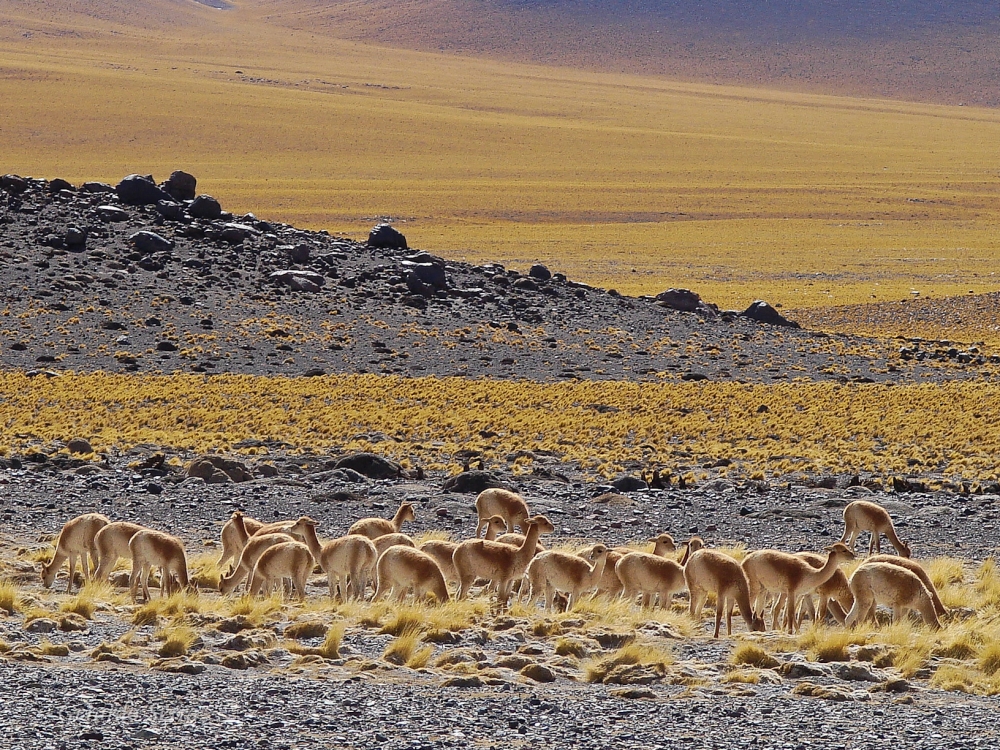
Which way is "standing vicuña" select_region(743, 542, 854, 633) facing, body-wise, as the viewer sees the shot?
to the viewer's right

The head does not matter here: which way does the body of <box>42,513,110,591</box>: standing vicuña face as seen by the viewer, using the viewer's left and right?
facing to the left of the viewer

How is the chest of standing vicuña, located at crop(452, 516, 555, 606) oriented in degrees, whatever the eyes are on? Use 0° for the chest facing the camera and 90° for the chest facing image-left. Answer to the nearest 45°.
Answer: approximately 270°

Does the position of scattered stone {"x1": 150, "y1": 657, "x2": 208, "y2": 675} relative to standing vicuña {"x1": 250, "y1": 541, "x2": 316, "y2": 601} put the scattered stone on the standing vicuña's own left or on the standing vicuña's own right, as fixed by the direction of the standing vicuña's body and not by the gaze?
on the standing vicuña's own left

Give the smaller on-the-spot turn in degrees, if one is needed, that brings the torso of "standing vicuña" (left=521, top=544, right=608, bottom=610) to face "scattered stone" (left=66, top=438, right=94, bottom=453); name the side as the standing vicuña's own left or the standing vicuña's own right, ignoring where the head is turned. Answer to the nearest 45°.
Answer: approximately 135° to the standing vicuña's own left

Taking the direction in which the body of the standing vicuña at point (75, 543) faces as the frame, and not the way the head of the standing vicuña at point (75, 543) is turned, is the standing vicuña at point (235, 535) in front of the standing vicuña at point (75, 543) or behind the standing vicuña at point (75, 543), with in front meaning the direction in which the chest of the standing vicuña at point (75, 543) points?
behind

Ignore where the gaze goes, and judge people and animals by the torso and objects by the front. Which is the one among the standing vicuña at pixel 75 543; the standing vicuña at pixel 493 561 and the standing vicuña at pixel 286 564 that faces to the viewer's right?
the standing vicuña at pixel 493 561

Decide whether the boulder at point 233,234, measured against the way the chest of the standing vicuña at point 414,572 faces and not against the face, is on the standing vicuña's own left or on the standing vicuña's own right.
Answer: on the standing vicuña's own left

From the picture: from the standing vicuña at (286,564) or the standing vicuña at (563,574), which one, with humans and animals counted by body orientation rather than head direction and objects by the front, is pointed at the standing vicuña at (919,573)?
the standing vicuña at (563,574)

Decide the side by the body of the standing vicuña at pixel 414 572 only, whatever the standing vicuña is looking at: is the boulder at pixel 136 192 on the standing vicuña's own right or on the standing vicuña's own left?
on the standing vicuña's own left

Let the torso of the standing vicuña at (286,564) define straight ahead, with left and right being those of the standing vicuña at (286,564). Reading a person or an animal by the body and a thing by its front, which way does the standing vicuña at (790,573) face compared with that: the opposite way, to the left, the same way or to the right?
the opposite way

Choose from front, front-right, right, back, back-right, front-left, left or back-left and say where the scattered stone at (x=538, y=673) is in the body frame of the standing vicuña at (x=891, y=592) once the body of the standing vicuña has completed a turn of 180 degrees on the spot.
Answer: front-left

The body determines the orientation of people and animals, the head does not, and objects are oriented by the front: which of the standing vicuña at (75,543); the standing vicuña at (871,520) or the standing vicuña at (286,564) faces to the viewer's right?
the standing vicuña at (871,520)

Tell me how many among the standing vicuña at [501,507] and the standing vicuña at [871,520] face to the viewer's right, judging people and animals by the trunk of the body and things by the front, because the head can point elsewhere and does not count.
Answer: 2

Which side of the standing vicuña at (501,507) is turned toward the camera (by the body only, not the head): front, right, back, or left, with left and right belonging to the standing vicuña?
right

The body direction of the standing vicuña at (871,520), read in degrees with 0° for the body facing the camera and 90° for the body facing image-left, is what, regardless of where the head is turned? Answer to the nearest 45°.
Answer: approximately 270°
